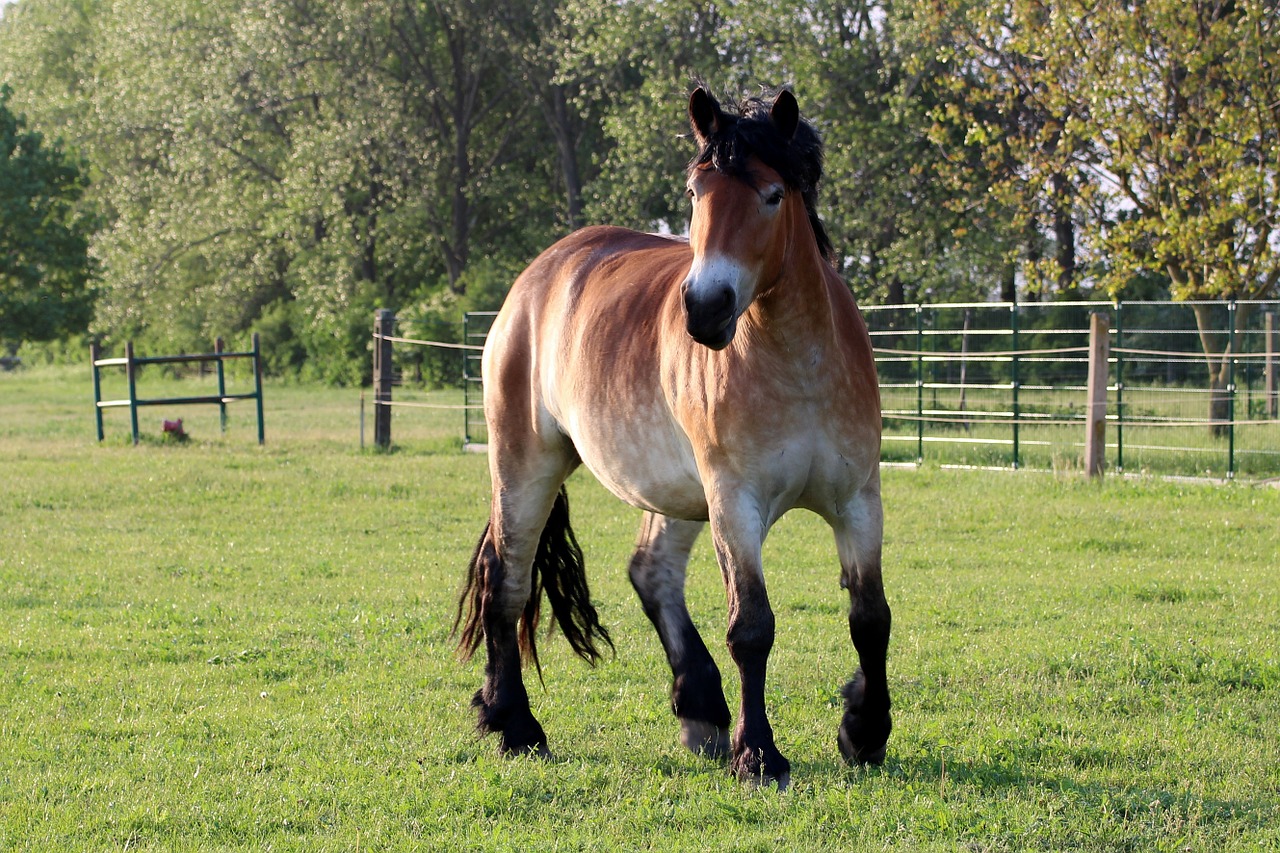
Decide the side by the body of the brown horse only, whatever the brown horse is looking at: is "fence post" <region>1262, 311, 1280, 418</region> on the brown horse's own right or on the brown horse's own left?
on the brown horse's own left

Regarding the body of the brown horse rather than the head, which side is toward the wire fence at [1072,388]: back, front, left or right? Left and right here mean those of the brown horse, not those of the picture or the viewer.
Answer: left

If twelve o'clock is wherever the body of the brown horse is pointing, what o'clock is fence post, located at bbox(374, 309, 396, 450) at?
The fence post is roughly at 7 o'clock from the brown horse.

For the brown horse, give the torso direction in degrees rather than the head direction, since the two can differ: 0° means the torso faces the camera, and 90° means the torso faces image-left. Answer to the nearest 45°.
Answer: approximately 315°
